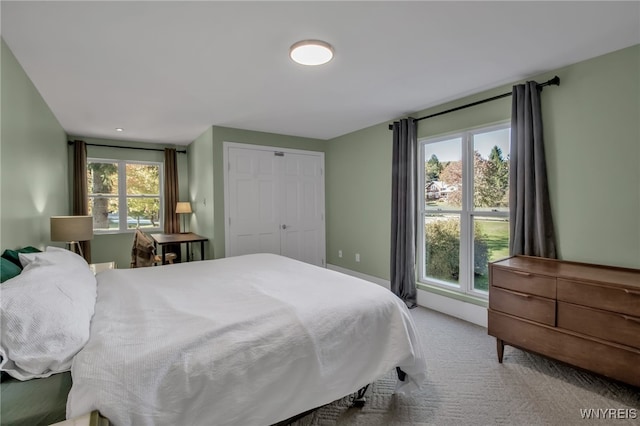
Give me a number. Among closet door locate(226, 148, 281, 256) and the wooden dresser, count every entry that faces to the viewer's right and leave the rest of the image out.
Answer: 0

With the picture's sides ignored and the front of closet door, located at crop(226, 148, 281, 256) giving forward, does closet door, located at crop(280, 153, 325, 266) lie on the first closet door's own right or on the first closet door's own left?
on the first closet door's own left

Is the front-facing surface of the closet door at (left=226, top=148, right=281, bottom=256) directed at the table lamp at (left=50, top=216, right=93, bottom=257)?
no

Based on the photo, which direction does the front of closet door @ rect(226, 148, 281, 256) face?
toward the camera

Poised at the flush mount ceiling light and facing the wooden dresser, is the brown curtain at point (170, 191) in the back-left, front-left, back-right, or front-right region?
back-left

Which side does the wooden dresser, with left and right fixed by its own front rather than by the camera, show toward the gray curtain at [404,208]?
right

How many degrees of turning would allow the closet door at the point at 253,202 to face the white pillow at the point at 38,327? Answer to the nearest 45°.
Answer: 0° — it already faces it

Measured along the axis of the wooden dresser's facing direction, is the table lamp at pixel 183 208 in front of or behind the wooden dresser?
in front

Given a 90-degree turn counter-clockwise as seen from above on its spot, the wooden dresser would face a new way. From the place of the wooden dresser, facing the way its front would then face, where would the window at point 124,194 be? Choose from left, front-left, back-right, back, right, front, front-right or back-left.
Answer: back-right

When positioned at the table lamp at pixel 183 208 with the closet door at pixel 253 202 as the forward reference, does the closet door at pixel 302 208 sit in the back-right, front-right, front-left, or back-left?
front-left

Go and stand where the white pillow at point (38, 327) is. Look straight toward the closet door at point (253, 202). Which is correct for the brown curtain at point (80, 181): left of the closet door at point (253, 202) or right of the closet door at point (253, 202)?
left

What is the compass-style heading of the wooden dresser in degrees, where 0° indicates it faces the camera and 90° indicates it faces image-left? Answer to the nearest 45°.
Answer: approximately 45°

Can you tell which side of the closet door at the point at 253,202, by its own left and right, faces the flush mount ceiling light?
front

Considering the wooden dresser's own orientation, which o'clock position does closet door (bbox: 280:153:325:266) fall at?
The closet door is roughly at 2 o'clock from the wooden dresser.

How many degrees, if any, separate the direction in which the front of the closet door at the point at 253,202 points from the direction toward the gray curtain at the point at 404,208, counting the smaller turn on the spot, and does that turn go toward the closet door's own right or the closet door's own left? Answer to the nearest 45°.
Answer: approximately 45° to the closet door's own left

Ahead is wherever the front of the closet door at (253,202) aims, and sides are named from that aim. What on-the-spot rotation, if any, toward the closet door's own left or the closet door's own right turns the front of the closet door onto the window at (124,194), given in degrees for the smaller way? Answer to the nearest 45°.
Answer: approximately 135° to the closet door's own right

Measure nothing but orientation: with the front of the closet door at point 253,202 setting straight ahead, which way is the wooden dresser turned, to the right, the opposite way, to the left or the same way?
to the right

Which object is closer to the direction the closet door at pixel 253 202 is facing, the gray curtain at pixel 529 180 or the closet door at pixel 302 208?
the gray curtain
